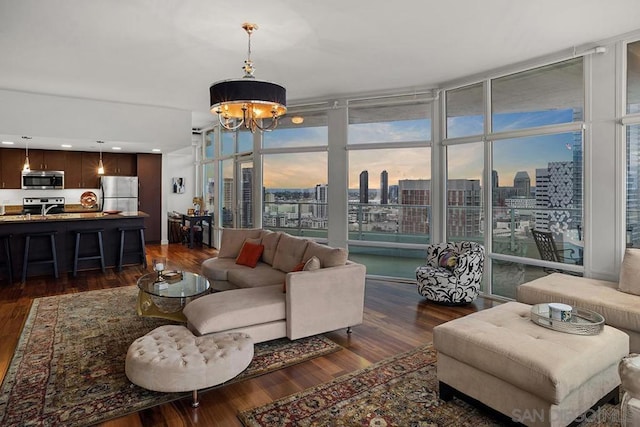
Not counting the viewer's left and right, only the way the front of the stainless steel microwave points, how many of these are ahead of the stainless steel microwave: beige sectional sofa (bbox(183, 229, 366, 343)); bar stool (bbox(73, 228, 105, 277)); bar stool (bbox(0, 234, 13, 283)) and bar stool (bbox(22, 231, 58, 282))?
4

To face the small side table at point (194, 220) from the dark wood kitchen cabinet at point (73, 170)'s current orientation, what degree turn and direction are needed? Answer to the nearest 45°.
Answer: approximately 45° to its left

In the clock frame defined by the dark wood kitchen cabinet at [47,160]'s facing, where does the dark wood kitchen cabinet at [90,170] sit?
the dark wood kitchen cabinet at [90,170] is roughly at 9 o'clock from the dark wood kitchen cabinet at [47,160].

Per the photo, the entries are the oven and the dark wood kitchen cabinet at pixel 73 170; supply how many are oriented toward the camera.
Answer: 2

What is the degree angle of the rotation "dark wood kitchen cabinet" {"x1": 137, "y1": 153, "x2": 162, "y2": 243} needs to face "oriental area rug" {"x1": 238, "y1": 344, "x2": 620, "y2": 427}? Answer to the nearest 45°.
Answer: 0° — it already faces it

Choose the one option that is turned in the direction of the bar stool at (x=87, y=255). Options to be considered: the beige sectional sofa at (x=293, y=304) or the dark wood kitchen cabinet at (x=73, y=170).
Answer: the dark wood kitchen cabinet

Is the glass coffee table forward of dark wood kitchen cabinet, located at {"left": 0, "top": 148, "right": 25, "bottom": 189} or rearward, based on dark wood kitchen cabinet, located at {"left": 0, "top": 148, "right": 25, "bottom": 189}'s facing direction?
forward

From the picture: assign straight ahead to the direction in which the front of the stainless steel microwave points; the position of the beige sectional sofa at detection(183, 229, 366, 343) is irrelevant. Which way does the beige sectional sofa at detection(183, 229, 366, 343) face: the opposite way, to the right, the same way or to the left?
to the right

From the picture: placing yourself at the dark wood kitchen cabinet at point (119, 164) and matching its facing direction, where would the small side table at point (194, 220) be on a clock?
The small side table is roughly at 10 o'clock from the dark wood kitchen cabinet.

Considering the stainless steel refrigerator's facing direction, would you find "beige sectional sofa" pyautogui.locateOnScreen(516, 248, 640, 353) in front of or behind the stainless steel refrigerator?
in front
